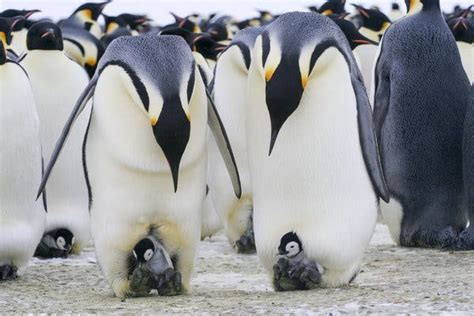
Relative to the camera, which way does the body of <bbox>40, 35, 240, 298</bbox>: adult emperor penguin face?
toward the camera

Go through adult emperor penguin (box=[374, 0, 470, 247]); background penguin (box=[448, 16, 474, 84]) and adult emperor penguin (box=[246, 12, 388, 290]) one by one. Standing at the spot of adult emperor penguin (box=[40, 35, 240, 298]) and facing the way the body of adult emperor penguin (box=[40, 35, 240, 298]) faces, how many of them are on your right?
0

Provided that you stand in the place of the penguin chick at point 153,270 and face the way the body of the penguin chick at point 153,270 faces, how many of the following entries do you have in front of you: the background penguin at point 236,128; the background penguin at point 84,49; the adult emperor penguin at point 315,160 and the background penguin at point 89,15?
0

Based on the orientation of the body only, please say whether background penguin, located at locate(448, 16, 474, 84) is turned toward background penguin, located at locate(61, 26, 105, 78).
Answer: no

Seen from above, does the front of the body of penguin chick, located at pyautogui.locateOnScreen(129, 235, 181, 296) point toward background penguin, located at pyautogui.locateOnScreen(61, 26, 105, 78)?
no

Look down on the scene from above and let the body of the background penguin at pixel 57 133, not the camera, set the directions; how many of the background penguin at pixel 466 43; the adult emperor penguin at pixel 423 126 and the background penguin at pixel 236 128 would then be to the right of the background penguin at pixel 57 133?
0

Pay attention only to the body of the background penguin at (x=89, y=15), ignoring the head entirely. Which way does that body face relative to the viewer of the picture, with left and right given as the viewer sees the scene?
facing to the right of the viewer

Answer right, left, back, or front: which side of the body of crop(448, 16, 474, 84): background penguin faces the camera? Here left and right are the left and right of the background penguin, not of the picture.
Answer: front

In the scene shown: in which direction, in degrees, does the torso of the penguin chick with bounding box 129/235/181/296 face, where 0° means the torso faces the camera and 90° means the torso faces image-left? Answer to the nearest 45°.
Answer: approximately 45°

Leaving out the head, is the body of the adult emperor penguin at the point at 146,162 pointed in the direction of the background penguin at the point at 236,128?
no

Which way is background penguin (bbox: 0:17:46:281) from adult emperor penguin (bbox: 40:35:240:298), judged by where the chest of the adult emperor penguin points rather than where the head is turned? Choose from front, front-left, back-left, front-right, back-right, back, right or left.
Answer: back-right

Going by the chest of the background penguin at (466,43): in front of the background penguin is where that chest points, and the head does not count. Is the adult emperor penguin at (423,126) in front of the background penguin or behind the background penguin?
in front

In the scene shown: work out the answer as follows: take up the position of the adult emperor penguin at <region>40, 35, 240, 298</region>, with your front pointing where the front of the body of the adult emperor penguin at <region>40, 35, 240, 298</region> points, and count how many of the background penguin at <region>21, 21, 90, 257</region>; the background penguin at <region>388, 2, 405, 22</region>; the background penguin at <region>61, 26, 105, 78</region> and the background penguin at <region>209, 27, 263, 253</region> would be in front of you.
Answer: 0

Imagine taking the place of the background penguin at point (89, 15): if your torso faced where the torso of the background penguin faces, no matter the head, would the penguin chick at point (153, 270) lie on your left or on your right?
on your right

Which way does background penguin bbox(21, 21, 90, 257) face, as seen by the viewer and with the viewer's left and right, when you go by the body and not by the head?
facing the viewer

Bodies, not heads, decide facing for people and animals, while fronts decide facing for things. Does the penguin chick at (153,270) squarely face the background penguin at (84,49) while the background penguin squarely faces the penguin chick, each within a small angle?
no
